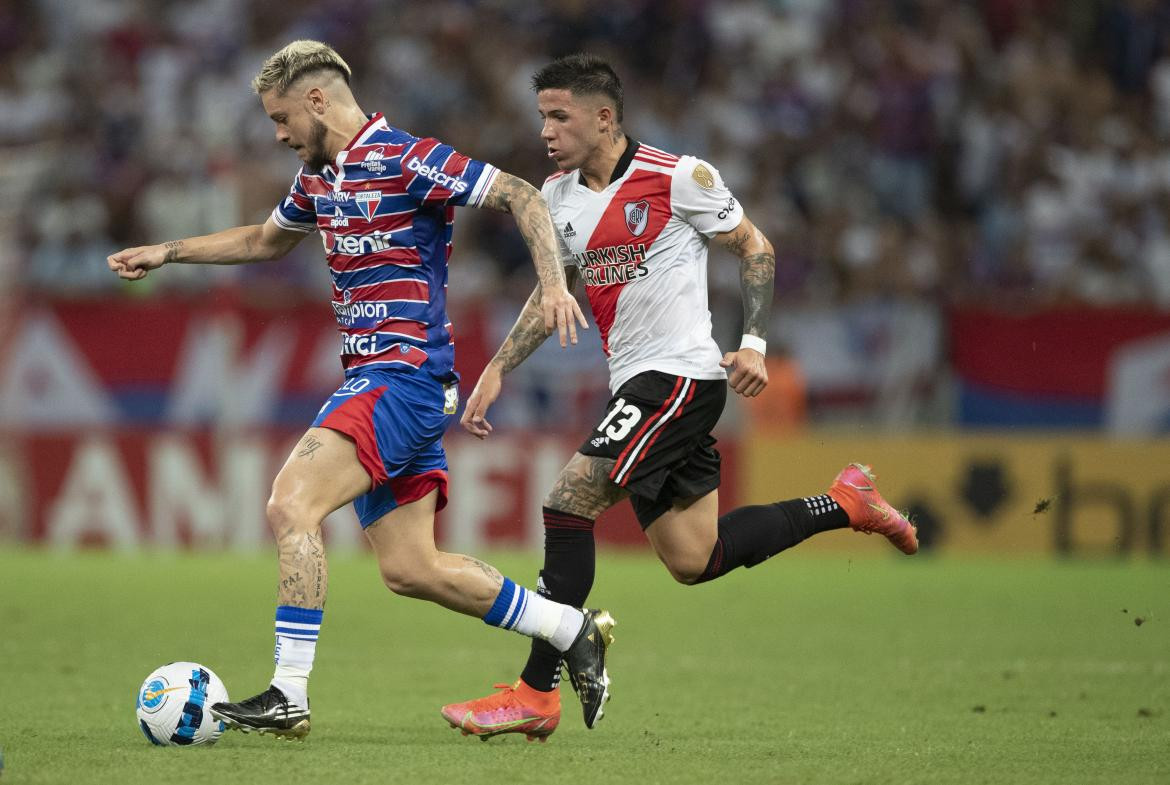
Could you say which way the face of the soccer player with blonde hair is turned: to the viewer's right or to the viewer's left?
to the viewer's left

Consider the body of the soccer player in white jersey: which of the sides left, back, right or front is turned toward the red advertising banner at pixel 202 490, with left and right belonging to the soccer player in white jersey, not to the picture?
right

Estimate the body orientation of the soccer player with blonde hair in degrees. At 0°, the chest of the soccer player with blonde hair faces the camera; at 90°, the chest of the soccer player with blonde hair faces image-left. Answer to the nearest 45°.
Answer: approximately 45°

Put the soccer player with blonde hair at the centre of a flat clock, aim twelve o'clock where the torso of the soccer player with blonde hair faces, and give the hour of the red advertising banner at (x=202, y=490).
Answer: The red advertising banner is roughly at 4 o'clock from the soccer player with blonde hair.

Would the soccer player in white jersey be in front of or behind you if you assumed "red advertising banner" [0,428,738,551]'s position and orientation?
in front

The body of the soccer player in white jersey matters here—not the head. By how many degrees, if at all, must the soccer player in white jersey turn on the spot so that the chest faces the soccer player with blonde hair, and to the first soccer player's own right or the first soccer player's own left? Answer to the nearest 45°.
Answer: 0° — they already face them

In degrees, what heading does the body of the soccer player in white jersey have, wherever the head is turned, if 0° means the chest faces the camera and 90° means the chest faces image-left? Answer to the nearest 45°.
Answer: approximately 45°

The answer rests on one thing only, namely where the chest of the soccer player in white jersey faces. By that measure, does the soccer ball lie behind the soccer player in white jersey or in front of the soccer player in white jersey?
in front

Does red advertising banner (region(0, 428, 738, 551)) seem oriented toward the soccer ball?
yes
